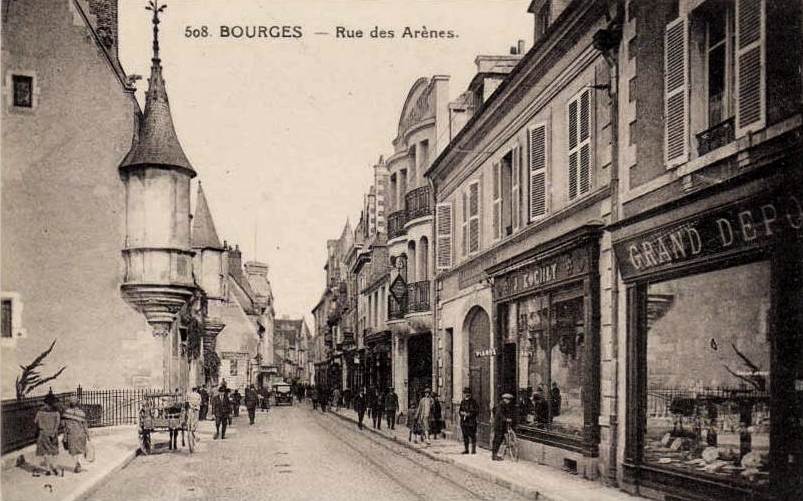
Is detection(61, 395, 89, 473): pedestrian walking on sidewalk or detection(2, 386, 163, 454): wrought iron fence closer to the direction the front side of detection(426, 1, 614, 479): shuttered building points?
the pedestrian walking on sidewalk

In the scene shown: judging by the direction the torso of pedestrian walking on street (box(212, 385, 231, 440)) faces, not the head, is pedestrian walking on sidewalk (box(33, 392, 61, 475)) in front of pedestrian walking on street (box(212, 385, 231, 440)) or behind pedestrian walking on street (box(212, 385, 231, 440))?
in front

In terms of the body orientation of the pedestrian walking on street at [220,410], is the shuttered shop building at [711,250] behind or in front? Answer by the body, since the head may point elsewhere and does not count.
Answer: in front

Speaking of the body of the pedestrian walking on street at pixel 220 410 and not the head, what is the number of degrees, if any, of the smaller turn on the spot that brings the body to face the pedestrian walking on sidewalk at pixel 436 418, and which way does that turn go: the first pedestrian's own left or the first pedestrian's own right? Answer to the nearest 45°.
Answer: approximately 45° to the first pedestrian's own left

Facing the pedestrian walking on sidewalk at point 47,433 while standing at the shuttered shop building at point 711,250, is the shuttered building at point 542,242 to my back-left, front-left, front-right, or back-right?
front-right

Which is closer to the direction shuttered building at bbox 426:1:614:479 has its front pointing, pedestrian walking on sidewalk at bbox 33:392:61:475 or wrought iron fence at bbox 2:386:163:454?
the pedestrian walking on sidewalk

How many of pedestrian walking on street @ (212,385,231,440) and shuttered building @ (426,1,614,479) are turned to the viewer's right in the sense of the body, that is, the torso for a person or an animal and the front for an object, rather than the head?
0

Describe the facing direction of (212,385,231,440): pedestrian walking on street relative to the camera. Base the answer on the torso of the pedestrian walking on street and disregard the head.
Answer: toward the camera
